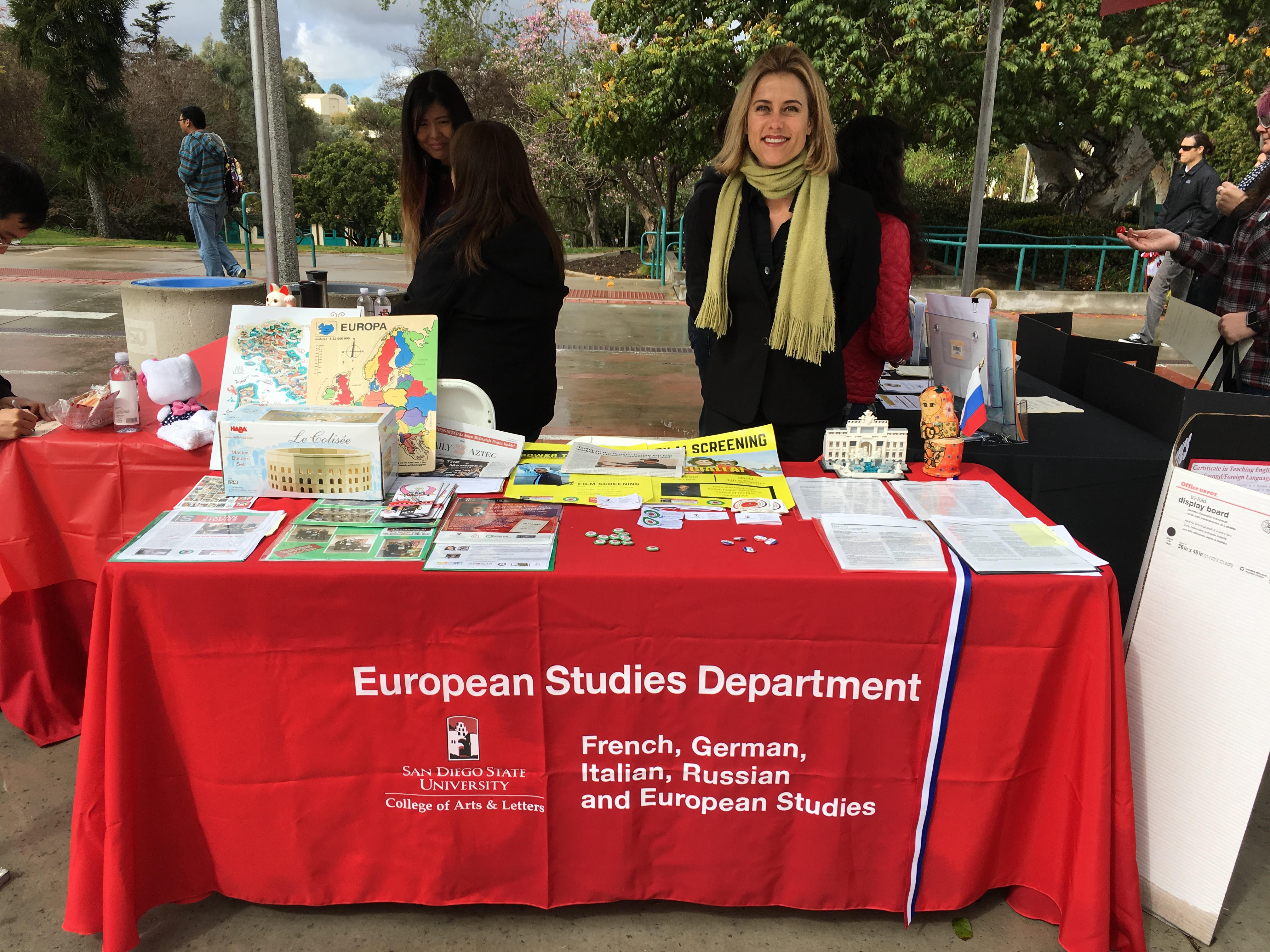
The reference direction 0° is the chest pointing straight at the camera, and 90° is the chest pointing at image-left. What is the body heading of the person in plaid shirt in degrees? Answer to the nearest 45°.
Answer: approximately 90°

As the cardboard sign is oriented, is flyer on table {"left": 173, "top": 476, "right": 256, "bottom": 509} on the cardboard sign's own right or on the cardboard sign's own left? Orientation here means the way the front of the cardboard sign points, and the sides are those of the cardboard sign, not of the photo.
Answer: on the cardboard sign's own right

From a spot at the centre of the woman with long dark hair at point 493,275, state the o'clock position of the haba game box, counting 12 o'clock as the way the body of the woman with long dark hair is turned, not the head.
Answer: The haba game box is roughly at 8 o'clock from the woman with long dark hair.

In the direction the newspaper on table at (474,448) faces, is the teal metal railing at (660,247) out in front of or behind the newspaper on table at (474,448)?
behind

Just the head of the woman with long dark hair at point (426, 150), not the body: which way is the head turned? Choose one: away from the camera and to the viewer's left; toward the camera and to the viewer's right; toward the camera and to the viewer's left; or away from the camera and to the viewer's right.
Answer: toward the camera and to the viewer's right

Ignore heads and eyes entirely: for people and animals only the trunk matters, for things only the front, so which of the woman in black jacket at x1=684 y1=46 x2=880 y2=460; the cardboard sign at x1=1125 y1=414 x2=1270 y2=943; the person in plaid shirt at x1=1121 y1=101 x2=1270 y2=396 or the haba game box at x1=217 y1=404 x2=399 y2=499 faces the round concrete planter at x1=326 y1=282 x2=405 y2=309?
the person in plaid shirt

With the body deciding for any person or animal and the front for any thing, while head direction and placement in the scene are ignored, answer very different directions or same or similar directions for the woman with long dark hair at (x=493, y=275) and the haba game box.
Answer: very different directions

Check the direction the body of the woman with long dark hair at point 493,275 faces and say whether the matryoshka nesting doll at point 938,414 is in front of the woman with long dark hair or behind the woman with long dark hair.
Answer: behind

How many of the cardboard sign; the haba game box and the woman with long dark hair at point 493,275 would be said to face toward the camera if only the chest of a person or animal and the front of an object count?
2

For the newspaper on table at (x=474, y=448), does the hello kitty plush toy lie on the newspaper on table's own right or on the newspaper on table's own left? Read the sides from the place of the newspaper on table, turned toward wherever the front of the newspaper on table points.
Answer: on the newspaper on table's own right

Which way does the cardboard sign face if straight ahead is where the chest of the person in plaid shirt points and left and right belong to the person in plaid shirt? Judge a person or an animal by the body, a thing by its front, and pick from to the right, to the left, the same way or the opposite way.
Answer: to the left
